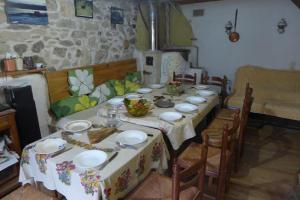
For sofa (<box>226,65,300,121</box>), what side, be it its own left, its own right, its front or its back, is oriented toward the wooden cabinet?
front

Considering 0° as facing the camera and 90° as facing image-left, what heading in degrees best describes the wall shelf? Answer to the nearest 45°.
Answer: approximately 315°

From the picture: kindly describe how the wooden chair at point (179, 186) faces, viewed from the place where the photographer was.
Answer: facing away from the viewer and to the left of the viewer

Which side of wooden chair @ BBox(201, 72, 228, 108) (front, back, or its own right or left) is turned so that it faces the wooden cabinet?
front

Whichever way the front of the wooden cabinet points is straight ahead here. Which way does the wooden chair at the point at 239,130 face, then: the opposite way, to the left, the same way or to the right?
the opposite way

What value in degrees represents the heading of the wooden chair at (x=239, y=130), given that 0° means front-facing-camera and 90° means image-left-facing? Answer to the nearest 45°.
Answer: approximately 90°

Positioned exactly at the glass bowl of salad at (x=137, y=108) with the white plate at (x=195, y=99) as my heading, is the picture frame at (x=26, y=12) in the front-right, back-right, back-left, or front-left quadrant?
back-left

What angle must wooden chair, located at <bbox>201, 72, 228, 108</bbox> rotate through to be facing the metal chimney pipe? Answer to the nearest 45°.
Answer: approximately 45° to its right

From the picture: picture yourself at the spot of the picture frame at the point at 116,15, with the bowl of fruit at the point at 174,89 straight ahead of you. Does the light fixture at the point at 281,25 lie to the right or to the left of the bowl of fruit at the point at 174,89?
left

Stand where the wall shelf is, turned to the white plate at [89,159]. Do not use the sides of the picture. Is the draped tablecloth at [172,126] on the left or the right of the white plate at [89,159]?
left

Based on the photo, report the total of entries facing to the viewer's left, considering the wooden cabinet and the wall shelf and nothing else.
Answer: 0

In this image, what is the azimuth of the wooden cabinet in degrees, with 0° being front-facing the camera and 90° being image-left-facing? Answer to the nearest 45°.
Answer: approximately 315°
